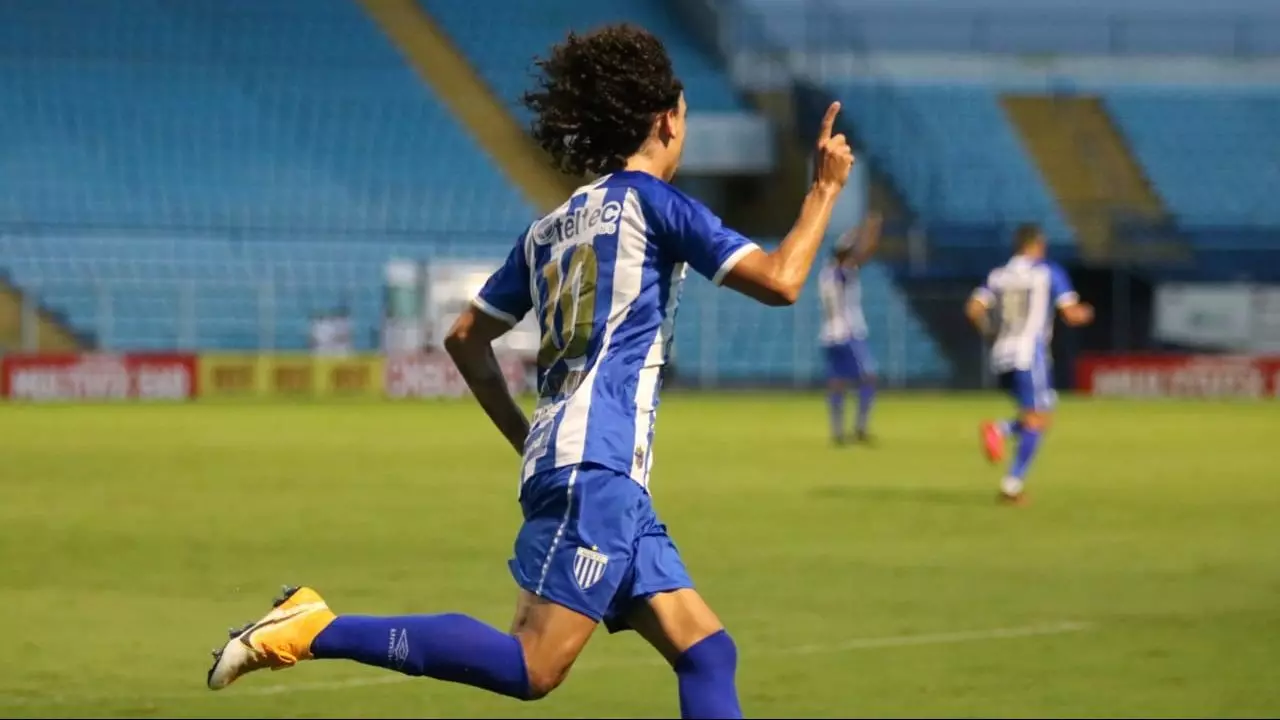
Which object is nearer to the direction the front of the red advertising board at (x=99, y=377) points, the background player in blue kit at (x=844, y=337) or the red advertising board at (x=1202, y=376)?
the background player in blue kit

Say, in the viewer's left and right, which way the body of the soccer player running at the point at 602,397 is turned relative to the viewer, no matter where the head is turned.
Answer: facing away from the viewer and to the right of the viewer

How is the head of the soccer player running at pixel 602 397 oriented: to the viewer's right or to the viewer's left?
to the viewer's right

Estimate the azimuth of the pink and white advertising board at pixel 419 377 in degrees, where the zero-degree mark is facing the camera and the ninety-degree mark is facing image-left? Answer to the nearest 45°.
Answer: approximately 0°
